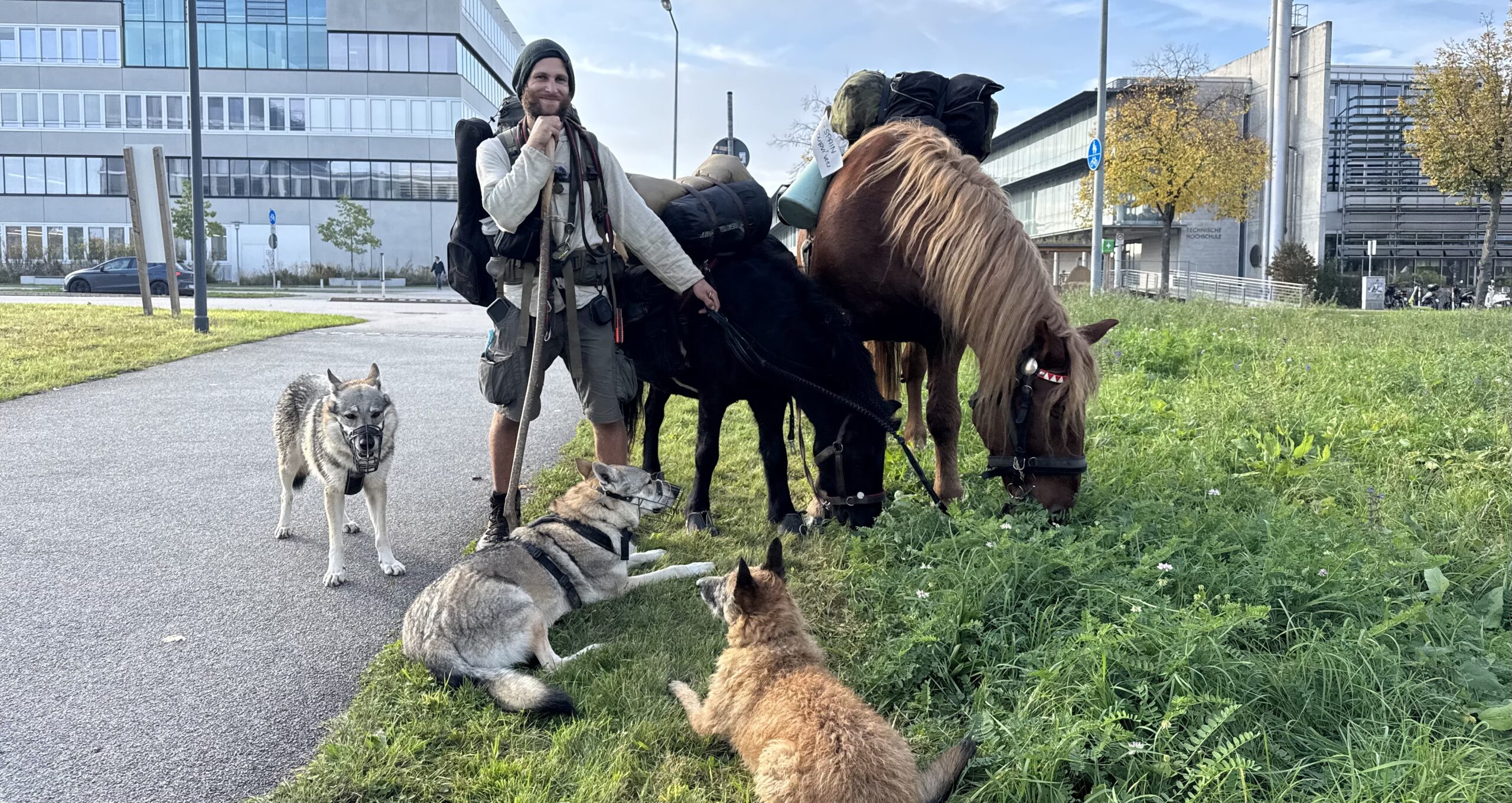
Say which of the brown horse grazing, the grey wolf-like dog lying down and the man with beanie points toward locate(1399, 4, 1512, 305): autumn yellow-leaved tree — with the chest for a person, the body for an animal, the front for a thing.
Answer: the grey wolf-like dog lying down

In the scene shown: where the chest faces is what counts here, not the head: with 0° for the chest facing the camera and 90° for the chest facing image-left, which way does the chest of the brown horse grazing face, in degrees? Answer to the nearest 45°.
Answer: approximately 315°

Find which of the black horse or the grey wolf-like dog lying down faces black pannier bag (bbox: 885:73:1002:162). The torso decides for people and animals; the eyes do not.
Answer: the grey wolf-like dog lying down

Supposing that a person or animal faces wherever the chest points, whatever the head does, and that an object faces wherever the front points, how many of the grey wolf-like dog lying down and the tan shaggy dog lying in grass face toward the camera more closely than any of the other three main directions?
0

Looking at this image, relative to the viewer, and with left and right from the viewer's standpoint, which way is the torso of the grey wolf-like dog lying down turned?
facing away from the viewer and to the right of the viewer

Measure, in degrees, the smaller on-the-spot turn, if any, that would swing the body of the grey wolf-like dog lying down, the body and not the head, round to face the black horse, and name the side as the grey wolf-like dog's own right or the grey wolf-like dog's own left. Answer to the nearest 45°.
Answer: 0° — it already faces it

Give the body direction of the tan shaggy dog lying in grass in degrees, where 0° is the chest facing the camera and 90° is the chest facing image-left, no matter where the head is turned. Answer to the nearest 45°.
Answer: approximately 135°

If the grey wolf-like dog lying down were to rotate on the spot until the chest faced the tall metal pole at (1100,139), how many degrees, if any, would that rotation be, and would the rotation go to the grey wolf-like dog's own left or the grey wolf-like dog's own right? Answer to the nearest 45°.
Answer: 0° — it already faces it

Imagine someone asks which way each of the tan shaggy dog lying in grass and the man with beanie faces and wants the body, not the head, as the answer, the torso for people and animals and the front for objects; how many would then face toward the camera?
1

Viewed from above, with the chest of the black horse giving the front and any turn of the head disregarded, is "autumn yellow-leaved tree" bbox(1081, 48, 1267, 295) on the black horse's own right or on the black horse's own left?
on the black horse's own left

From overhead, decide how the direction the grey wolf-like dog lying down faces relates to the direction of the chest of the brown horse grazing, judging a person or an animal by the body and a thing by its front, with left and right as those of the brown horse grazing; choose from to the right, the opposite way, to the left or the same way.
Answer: to the left

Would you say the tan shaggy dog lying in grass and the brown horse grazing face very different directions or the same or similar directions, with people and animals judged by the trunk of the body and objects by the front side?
very different directions
